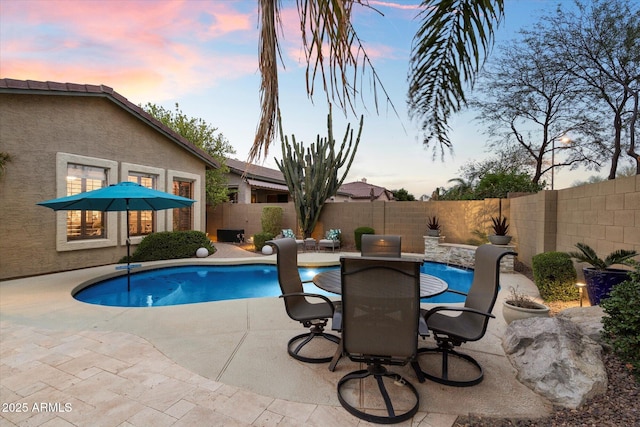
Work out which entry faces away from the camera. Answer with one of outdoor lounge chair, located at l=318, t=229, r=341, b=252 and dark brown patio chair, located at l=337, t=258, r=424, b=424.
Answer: the dark brown patio chair

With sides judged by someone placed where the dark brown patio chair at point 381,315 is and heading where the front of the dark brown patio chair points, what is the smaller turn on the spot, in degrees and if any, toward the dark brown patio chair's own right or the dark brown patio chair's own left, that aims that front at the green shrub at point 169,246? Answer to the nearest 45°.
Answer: approximately 45° to the dark brown patio chair's own left

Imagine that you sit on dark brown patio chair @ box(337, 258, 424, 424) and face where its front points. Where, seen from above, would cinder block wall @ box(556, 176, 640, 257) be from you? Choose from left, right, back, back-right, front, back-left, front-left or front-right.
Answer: front-right

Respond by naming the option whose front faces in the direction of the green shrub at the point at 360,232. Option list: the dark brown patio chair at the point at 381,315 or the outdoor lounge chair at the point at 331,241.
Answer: the dark brown patio chair

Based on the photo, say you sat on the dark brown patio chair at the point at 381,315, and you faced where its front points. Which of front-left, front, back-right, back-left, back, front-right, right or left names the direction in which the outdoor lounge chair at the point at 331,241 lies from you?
front

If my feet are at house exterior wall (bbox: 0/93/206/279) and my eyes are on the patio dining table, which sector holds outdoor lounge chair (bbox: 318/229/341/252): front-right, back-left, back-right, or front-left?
front-left

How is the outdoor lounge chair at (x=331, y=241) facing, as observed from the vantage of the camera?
facing the viewer and to the left of the viewer

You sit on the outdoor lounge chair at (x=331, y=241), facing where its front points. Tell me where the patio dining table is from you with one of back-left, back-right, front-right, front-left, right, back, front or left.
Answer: front-left

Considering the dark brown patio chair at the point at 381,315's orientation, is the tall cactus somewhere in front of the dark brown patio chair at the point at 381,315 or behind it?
in front

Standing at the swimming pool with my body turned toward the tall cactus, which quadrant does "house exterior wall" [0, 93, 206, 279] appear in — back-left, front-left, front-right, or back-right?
front-left

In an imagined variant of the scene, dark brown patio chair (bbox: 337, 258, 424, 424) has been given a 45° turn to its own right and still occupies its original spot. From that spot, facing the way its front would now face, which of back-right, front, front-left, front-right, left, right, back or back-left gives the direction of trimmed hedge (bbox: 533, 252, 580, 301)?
front

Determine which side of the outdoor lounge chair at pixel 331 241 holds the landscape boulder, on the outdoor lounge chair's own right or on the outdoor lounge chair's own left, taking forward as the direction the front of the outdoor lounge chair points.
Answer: on the outdoor lounge chair's own left

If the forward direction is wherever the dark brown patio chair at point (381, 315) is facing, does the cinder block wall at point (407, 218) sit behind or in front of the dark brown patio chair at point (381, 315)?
in front

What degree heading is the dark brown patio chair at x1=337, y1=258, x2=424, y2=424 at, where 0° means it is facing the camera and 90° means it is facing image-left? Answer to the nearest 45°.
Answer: approximately 180°

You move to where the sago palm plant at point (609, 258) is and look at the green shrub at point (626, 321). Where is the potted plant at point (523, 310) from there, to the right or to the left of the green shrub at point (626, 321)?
right

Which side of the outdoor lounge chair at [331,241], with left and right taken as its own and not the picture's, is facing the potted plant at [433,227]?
left

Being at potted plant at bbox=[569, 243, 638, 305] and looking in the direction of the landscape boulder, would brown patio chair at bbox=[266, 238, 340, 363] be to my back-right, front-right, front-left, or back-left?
front-right
